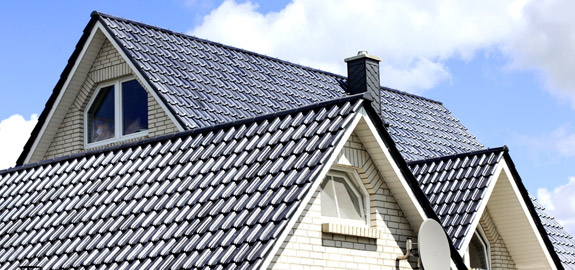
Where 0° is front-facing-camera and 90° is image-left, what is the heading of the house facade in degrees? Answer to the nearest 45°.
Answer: approximately 315°
